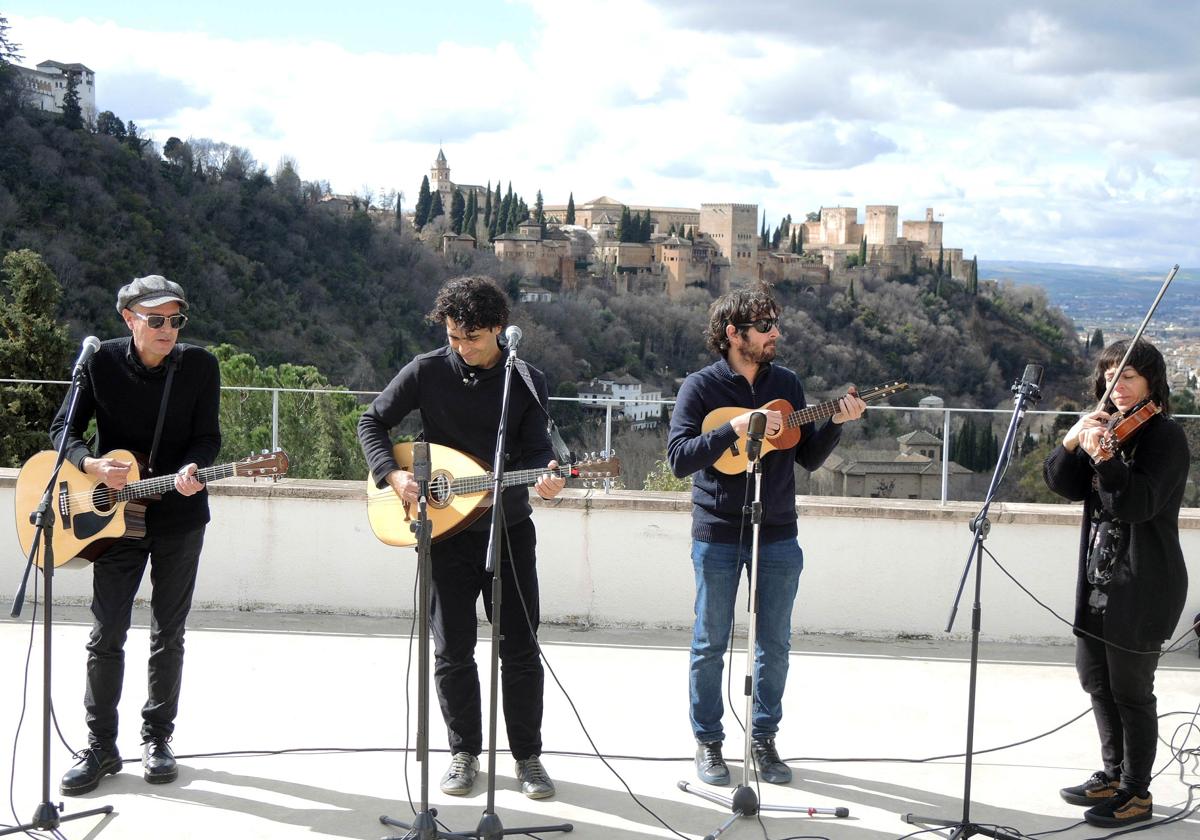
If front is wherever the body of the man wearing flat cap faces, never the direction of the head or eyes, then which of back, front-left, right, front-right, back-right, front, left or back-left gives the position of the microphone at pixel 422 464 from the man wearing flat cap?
front-left

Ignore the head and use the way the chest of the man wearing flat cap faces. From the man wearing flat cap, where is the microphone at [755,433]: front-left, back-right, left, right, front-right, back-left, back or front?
front-left

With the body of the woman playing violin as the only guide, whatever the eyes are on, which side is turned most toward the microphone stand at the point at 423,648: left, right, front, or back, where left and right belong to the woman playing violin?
front

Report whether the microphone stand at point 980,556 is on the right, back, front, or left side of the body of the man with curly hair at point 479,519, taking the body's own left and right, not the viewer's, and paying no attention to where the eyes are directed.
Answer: left

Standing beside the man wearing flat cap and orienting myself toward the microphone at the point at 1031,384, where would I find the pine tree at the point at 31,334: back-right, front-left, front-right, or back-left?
back-left

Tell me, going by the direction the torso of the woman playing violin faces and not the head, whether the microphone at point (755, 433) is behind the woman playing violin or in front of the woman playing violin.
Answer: in front

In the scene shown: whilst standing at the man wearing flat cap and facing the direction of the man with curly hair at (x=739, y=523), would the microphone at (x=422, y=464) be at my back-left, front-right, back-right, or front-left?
front-right

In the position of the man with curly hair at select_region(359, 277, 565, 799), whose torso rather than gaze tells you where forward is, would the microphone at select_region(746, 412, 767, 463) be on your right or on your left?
on your left

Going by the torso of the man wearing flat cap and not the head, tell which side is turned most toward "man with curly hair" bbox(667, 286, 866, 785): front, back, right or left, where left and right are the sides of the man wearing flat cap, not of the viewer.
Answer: left

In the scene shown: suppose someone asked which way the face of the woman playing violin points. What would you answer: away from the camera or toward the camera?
toward the camera

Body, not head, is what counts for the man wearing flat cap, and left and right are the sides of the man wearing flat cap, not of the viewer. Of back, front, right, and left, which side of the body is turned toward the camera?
front

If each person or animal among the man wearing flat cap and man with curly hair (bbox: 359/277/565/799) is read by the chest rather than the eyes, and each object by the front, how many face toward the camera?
2

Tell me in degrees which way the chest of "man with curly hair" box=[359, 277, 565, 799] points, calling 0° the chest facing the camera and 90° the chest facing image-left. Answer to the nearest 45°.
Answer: approximately 0°

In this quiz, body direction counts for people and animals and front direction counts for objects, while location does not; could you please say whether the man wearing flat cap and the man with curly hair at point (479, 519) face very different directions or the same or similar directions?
same or similar directions

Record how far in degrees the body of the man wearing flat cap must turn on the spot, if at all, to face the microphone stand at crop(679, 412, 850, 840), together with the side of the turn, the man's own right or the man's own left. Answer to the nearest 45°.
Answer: approximately 45° to the man's own left

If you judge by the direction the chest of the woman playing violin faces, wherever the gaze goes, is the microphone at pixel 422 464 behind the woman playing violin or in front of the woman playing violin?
in front
